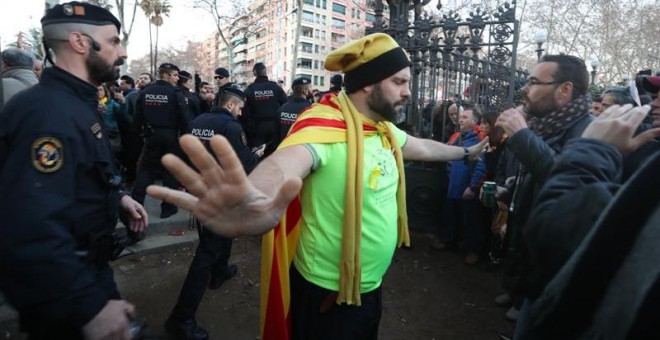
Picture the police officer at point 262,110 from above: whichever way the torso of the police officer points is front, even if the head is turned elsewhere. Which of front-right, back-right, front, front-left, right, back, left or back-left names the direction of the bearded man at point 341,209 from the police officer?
back

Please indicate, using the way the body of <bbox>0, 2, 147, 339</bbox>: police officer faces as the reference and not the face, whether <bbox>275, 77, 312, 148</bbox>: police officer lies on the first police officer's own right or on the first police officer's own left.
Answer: on the first police officer's own left

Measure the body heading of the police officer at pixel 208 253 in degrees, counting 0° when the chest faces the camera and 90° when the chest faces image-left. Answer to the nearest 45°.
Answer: approximately 225°

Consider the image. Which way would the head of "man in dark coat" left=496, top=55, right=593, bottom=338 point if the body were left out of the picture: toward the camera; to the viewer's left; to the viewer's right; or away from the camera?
to the viewer's left

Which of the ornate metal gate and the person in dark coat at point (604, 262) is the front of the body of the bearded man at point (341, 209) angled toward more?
the person in dark coat

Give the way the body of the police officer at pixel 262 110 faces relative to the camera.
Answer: away from the camera

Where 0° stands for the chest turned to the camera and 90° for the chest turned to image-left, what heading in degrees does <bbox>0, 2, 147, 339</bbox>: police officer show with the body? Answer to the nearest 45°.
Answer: approximately 270°

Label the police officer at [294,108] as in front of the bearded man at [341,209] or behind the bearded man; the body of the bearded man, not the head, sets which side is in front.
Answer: behind

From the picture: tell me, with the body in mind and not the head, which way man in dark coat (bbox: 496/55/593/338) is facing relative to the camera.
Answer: to the viewer's left

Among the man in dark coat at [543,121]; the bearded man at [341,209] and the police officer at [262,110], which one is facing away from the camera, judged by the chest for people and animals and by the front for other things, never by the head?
the police officer

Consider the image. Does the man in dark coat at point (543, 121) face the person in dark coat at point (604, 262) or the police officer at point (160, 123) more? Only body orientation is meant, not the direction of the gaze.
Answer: the police officer

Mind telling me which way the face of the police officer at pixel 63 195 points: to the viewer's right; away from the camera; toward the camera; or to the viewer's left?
to the viewer's right
